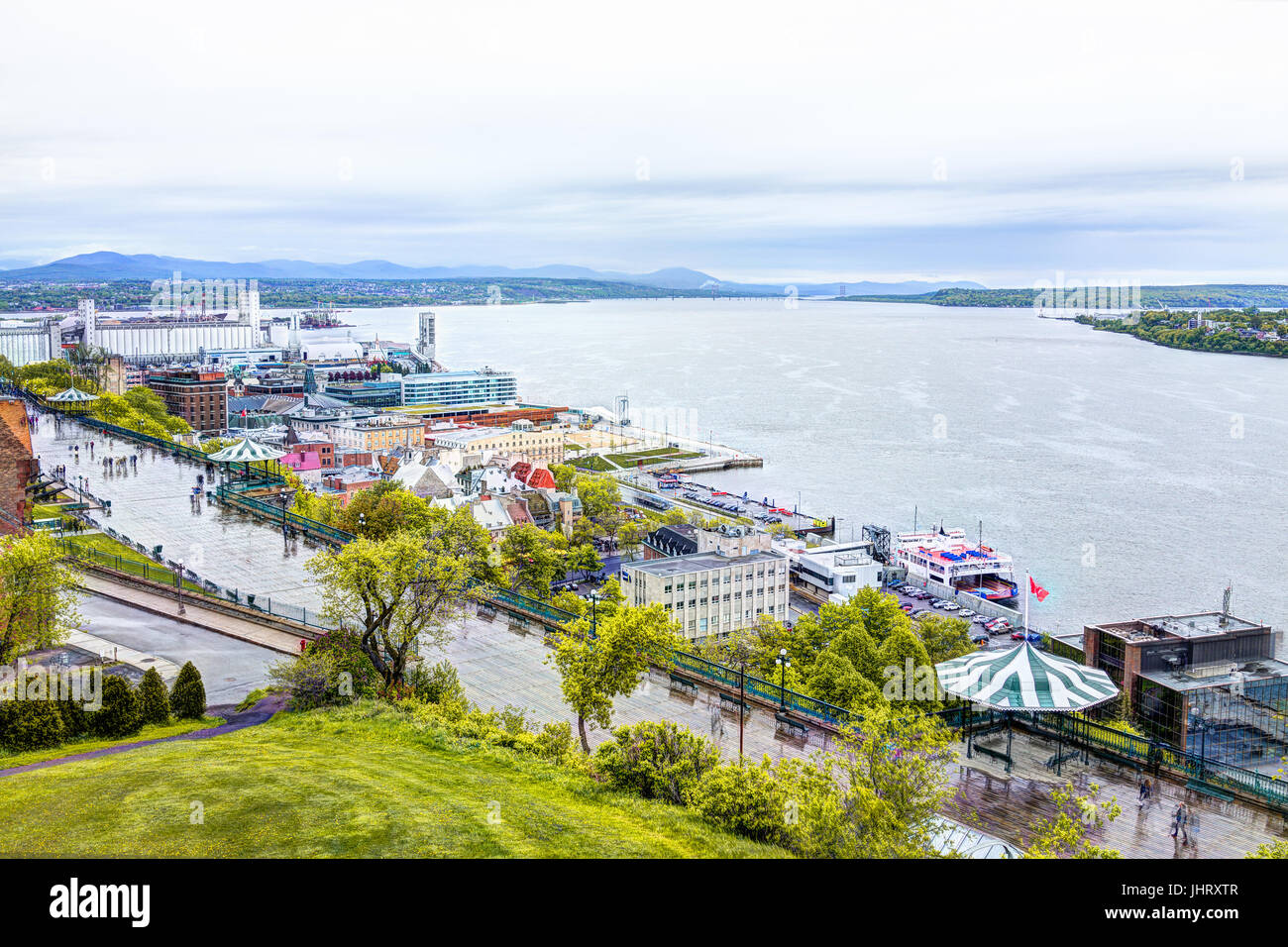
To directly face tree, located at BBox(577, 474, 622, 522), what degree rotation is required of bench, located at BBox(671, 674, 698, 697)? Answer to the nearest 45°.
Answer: approximately 45° to its left

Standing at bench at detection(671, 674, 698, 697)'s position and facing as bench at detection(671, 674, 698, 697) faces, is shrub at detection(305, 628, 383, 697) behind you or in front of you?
behind

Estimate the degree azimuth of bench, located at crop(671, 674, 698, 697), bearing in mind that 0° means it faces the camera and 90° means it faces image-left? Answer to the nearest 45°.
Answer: approximately 225°

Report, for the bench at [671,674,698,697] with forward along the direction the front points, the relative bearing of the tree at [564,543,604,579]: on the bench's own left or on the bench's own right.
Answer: on the bench's own left

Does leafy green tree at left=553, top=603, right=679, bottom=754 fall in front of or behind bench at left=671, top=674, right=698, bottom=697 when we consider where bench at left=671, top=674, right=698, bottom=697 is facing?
behind

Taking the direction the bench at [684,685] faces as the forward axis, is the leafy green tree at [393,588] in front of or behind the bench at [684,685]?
behind

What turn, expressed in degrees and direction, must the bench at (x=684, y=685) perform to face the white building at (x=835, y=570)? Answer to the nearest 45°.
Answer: approximately 45° to its left

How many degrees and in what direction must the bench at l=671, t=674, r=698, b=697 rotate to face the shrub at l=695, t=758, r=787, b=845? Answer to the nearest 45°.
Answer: approximately 135° to its right

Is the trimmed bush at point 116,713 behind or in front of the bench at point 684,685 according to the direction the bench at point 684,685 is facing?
behind
